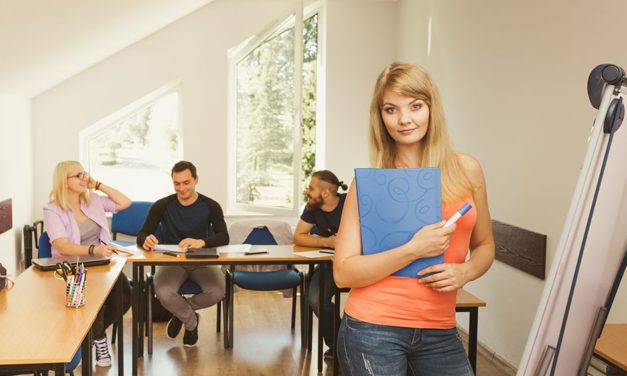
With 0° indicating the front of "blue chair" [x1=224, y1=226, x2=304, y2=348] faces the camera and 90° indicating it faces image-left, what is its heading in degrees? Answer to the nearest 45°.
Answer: approximately 0°

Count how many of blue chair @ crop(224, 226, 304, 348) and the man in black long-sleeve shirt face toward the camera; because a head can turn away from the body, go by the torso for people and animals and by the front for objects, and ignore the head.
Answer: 2

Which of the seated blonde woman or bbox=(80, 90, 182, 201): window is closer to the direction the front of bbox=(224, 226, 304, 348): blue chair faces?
the seated blonde woman
